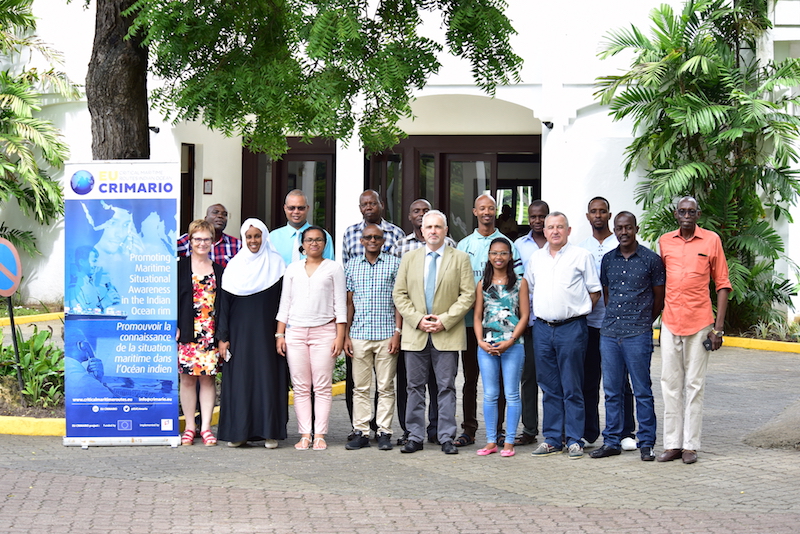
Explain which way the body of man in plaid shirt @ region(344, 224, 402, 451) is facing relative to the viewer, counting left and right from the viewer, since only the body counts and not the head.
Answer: facing the viewer

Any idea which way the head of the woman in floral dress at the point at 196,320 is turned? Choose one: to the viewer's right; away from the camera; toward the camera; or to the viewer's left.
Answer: toward the camera

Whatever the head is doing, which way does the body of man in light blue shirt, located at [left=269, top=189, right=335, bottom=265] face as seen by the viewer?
toward the camera

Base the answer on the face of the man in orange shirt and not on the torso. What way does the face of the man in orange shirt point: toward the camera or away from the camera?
toward the camera

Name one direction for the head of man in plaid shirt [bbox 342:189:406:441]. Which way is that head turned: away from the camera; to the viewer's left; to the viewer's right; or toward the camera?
toward the camera

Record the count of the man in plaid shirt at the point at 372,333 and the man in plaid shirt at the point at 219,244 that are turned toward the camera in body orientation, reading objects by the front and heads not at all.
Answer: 2

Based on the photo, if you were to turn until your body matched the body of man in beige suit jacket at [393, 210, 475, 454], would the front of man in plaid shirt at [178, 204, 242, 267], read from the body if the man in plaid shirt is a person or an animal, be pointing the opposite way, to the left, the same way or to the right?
the same way

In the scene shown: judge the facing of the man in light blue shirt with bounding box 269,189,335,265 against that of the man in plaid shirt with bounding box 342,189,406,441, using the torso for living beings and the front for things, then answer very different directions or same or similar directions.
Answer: same or similar directions

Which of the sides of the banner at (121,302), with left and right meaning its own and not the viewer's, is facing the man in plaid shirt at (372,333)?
left

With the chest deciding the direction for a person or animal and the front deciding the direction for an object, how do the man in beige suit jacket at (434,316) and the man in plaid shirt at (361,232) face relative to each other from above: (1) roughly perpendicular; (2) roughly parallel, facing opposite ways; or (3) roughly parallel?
roughly parallel

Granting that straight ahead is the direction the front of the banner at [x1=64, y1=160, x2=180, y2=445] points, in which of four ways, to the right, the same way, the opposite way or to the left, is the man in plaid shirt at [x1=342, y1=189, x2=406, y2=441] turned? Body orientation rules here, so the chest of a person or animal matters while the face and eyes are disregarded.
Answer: the same way

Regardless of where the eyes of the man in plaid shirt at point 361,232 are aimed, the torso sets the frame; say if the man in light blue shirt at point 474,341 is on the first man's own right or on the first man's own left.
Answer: on the first man's own left

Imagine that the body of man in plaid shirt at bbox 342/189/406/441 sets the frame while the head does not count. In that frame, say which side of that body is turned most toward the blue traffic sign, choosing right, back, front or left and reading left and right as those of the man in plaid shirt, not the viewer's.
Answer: right

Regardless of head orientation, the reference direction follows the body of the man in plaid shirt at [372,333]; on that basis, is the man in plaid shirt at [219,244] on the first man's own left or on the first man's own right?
on the first man's own right

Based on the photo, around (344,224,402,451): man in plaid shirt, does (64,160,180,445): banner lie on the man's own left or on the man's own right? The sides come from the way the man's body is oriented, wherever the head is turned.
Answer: on the man's own right

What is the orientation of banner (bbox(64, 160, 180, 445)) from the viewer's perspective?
toward the camera

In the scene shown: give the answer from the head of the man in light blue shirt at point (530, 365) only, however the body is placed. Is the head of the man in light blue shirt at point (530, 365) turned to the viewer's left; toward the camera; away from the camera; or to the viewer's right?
toward the camera

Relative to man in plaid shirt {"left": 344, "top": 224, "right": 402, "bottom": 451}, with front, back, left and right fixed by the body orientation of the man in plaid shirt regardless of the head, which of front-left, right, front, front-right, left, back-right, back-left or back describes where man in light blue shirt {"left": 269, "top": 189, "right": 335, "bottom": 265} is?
back-right
